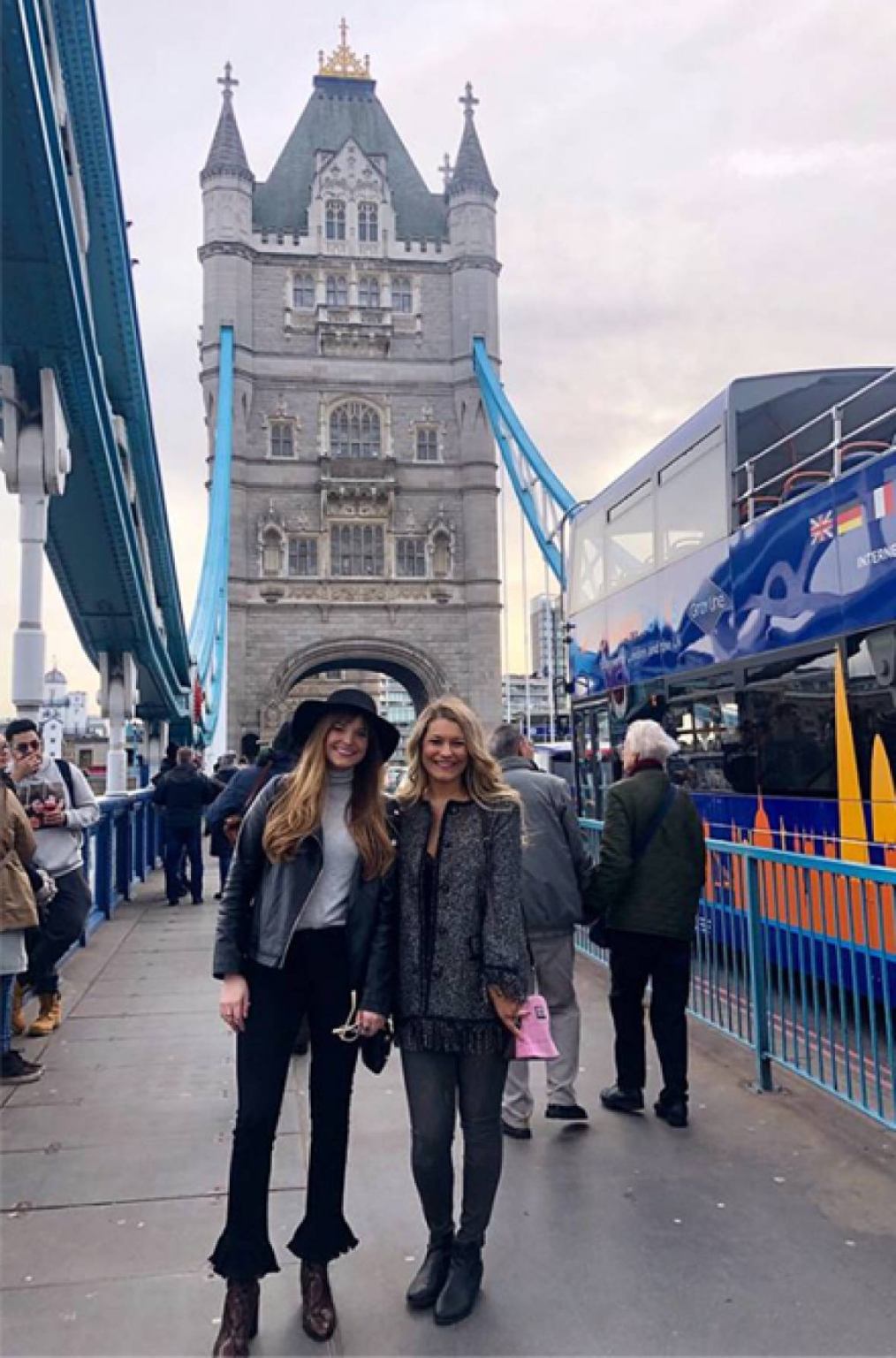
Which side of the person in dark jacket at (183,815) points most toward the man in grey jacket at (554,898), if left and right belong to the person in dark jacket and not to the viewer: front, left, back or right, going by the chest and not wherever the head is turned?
back

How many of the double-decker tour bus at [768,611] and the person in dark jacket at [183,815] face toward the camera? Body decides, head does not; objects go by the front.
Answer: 0

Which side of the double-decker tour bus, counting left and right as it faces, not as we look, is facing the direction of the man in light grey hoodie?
left

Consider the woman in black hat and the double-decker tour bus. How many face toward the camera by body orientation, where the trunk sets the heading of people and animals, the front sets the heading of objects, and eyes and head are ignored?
1

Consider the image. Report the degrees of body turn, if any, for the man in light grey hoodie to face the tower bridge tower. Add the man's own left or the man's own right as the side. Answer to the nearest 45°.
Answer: approximately 135° to the man's own right

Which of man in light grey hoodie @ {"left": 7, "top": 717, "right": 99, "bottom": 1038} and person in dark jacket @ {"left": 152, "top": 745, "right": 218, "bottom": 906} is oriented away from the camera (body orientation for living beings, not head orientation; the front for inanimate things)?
the person in dark jacket

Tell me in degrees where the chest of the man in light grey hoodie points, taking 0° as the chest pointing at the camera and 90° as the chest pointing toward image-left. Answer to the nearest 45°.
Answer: approximately 45°

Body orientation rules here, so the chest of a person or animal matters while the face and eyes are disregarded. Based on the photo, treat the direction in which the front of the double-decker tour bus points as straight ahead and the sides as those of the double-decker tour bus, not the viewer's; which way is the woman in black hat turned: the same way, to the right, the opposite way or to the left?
the opposite way

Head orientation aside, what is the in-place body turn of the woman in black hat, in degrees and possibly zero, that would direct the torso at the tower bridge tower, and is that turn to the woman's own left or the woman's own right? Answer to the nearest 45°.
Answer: approximately 180°

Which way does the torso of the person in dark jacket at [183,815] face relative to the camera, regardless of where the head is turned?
away from the camera

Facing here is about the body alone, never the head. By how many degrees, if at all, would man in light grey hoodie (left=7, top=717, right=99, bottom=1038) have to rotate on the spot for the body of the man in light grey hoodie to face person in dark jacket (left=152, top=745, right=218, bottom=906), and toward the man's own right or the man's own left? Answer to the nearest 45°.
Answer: approximately 135° to the man's own right

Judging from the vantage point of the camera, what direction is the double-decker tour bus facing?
facing away from the viewer and to the left of the viewer

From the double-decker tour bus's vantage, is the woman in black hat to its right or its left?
on its left

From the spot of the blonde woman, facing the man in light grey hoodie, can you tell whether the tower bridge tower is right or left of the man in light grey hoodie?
right
